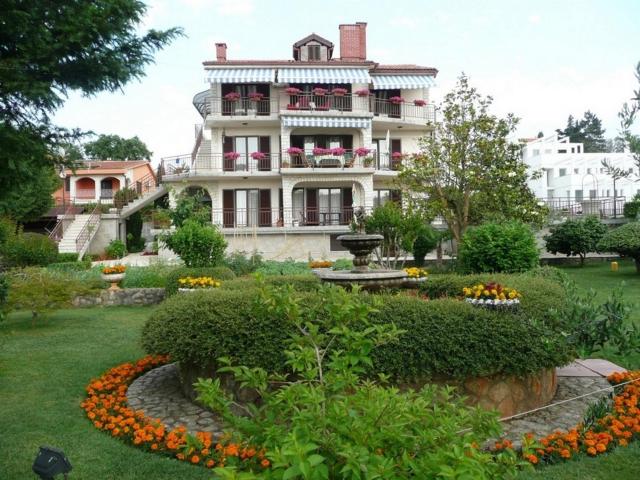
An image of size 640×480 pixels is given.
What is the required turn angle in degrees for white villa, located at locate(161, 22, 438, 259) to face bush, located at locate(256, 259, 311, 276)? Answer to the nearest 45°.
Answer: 0° — it already faces it

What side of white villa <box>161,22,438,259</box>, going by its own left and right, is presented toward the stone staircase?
right

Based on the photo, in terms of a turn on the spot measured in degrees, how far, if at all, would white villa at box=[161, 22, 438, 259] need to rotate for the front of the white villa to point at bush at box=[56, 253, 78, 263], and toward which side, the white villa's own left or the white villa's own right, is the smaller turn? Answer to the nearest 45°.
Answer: approximately 90° to the white villa's own right

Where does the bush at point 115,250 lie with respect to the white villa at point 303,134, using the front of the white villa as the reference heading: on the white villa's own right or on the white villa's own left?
on the white villa's own right

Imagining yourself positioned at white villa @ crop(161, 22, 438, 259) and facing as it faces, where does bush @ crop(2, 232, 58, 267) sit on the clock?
The bush is roughly at 2 o'clock from the white villa.

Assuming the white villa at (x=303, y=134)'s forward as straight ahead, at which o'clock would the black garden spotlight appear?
The black garden spotlight is roughly at 12 o'clock from the white villa.

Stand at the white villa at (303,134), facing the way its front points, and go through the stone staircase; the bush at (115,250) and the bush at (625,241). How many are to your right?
2

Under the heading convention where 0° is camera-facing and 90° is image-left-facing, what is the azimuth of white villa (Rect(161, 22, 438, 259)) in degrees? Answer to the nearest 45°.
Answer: approximately 0°

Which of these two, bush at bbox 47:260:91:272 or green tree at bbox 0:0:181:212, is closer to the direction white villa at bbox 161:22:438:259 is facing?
the green tree

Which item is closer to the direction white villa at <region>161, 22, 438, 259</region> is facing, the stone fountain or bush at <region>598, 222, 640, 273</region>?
the stone fountain

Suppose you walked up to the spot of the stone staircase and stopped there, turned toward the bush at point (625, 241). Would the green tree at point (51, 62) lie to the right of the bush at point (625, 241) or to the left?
right
